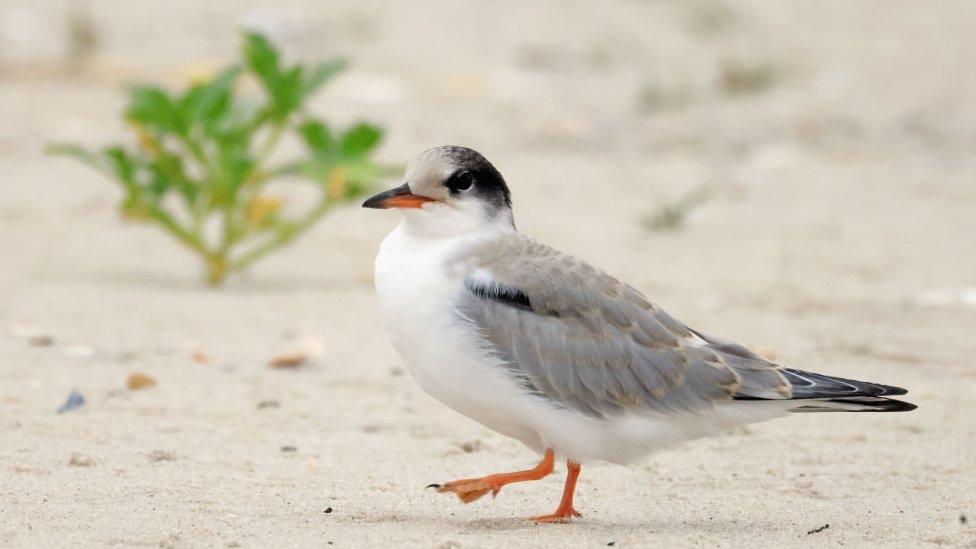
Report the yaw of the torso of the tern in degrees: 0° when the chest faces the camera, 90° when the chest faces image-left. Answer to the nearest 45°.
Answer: approximately 90°

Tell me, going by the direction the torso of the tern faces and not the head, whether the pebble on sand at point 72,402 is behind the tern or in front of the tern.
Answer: in front

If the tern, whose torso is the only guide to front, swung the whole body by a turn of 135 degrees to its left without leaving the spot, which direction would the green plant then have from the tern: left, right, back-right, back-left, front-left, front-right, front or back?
back

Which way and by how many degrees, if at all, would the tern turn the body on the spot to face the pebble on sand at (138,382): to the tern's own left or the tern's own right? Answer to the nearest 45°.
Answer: approximately 45° to the tern's own right
